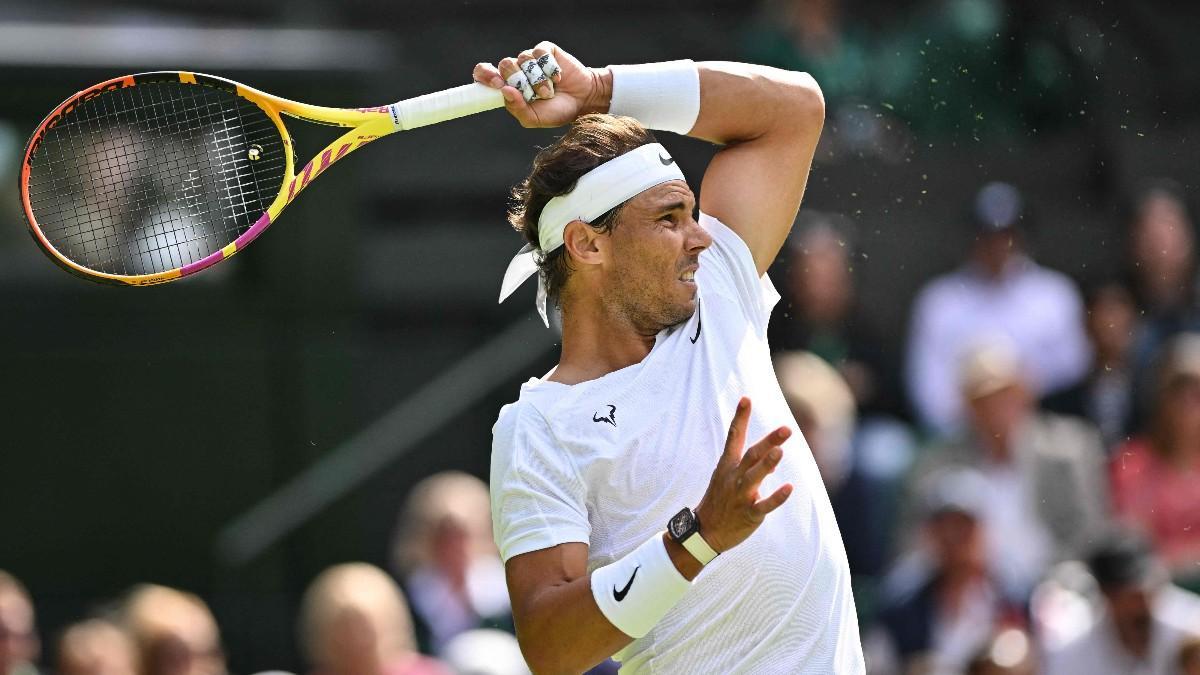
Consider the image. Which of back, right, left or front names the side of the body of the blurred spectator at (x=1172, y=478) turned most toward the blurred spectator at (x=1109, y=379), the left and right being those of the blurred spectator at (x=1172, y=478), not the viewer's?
back

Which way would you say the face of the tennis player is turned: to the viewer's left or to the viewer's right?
to the viewer's right

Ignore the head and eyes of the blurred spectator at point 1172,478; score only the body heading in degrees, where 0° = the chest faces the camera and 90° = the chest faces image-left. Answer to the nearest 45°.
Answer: approximately 0°

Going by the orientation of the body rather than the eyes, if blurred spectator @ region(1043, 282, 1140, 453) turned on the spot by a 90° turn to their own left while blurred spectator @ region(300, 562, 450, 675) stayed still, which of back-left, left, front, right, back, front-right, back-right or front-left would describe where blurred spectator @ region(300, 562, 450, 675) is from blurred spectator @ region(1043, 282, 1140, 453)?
back-right
